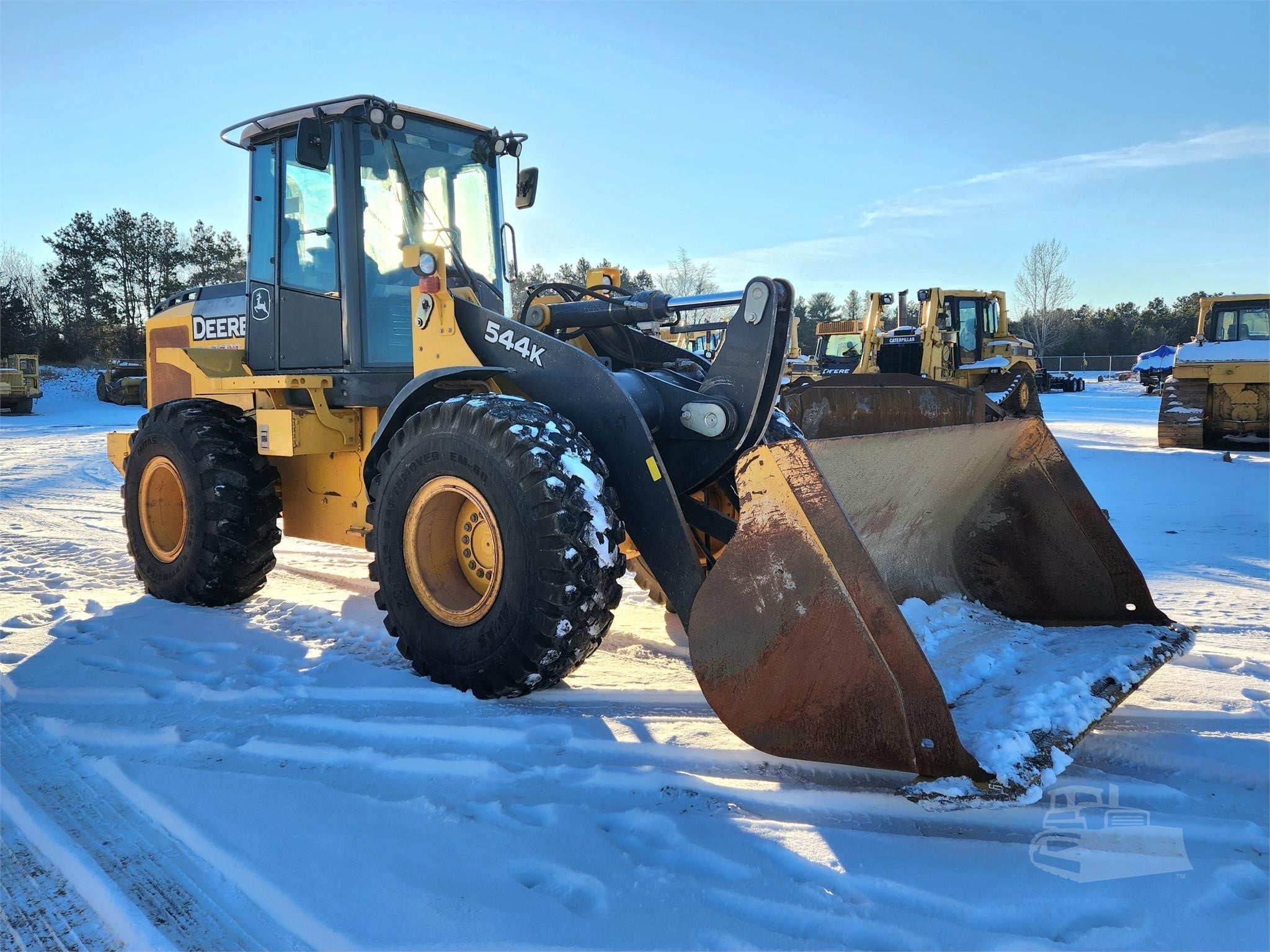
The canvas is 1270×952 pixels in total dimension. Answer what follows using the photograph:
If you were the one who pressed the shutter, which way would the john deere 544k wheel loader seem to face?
facing the viewer and to the right of the viewer

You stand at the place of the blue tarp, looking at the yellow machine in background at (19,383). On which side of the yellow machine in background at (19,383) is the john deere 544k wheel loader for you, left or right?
left

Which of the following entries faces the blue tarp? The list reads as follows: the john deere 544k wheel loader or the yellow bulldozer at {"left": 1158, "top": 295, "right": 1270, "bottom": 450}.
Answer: the yellow bulldozer

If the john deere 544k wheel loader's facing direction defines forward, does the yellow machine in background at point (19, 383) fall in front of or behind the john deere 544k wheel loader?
behind

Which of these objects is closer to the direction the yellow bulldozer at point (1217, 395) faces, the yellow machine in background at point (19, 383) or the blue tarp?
the blue tarp

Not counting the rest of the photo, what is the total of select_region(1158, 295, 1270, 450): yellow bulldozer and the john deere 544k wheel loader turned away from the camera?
1

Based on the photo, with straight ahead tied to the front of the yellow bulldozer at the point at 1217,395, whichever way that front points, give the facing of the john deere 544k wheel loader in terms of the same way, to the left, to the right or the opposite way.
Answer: to the right

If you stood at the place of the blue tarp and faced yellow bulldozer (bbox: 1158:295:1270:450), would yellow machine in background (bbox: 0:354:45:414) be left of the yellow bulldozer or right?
right

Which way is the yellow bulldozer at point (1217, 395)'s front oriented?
away from the camera

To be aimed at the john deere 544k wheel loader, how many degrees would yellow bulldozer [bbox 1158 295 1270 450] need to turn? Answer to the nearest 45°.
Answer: approximately 180°
